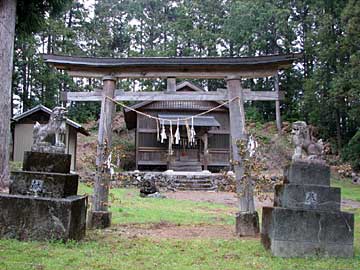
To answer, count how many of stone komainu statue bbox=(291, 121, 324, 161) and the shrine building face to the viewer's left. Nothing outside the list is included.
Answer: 1

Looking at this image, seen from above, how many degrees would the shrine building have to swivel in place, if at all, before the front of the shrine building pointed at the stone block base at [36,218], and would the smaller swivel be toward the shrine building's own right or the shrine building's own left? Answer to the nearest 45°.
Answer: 0° — it already faces it

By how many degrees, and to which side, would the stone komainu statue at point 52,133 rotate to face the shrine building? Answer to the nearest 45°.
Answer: approximately 45° to its left

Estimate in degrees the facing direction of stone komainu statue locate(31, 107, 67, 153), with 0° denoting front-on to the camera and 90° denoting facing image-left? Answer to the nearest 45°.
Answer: approximately 270°

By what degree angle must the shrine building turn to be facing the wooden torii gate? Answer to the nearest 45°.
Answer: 0° — it already faces it

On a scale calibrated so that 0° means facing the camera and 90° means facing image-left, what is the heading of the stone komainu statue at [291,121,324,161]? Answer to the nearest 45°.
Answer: approximately 90°

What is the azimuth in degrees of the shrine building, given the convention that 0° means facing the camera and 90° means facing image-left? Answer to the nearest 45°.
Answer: approximately 0°

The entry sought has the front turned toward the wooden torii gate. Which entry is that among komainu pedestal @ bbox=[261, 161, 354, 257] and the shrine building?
the shrine building

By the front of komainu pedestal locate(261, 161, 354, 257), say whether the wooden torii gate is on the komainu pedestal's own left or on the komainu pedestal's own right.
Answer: on the komainu pedestal's own right

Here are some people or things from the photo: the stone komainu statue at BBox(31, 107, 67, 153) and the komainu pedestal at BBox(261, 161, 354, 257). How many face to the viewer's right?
1
